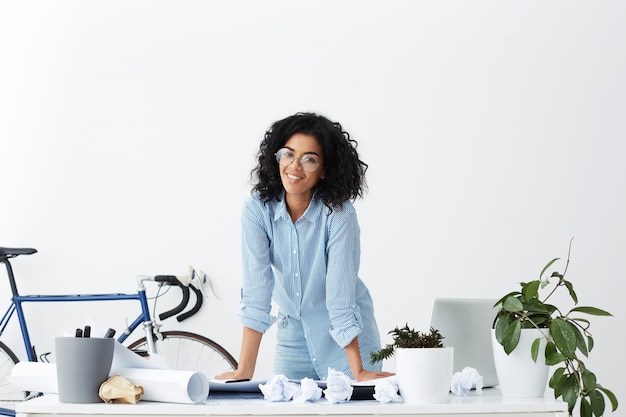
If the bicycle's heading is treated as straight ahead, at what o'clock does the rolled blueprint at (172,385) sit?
The rolled blueprint is roughly at 3 o'clock from the bicycle.

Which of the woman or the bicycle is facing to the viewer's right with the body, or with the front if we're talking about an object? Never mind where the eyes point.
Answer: the bicycle

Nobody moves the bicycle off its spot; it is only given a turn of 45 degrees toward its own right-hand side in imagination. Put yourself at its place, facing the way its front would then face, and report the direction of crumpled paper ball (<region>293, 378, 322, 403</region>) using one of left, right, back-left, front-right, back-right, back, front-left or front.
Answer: front-right

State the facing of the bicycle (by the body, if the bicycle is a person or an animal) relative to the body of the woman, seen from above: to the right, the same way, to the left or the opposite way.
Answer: to the left

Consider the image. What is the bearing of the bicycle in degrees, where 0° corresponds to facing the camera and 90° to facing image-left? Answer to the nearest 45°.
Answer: approximately 270°

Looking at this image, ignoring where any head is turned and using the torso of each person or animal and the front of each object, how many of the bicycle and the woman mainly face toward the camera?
1

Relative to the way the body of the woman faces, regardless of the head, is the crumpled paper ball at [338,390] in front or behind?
in front

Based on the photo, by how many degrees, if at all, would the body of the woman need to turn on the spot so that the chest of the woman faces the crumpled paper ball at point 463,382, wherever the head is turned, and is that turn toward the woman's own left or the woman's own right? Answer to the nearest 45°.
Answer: approximately 45° to the woman's own left

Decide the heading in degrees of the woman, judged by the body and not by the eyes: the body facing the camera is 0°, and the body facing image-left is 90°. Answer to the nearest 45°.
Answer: approximately 0°

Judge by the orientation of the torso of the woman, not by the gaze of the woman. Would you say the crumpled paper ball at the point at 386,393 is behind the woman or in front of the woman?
in front
